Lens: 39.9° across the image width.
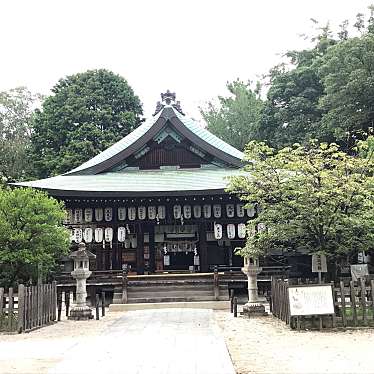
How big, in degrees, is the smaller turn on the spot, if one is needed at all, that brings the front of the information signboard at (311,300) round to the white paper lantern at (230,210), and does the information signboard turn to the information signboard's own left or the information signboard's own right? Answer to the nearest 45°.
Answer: approximately 180°

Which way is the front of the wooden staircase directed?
toward the camera

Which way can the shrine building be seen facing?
toward the camera

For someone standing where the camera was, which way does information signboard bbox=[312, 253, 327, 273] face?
facing the viewer

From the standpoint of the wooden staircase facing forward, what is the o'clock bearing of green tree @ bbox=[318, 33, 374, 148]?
The green tree is roughly at 8 o'clock from the wooden staircase.

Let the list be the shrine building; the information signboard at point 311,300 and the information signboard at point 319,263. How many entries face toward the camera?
3

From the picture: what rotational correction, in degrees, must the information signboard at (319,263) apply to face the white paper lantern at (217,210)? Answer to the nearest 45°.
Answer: approximately 135° to its right

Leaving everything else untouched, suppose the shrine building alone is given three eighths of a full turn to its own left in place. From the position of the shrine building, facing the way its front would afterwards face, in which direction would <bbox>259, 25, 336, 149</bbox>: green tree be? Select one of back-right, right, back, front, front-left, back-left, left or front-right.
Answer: front
